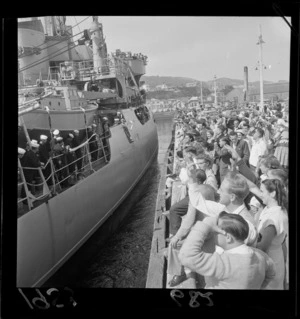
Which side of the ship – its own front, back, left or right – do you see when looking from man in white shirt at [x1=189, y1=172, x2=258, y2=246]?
right

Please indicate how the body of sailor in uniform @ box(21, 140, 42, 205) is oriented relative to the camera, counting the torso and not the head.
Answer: to the viewer's right

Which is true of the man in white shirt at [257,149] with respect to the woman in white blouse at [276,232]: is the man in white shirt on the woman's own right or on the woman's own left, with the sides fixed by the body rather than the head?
on the woman's own right

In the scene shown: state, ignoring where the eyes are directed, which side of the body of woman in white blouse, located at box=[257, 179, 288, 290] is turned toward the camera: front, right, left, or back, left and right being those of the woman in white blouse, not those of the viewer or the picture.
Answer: left

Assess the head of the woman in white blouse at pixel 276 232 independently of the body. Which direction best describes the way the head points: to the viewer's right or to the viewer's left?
to the viewer's left

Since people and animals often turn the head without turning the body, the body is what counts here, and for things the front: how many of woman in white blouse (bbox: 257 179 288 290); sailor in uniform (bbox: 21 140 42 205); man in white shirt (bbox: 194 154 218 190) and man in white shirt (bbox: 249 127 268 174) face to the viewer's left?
3

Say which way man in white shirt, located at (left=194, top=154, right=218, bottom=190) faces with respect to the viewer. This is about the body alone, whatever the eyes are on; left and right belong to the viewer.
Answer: facing to the left of the viewer

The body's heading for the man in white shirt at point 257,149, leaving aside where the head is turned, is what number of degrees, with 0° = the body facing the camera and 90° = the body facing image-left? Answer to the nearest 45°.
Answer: approximately 90°

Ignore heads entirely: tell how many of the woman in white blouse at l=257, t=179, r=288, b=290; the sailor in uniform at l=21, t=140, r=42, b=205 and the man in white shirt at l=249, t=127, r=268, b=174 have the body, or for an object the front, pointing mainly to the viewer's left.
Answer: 2

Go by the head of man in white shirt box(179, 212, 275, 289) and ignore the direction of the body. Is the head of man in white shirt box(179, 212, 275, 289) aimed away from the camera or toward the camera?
away from the camera

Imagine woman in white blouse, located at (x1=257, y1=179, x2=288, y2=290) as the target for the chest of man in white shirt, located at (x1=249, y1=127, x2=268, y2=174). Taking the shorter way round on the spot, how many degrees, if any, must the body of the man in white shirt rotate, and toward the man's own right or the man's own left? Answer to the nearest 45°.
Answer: approximately 90° to the man's own left
